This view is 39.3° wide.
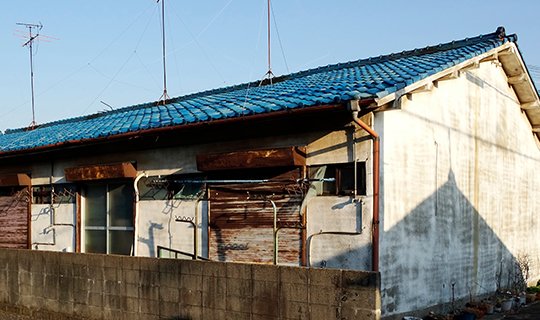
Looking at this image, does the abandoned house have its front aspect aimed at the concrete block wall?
yes

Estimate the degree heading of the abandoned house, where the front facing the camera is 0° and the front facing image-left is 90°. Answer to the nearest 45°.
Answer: approximately 45°
